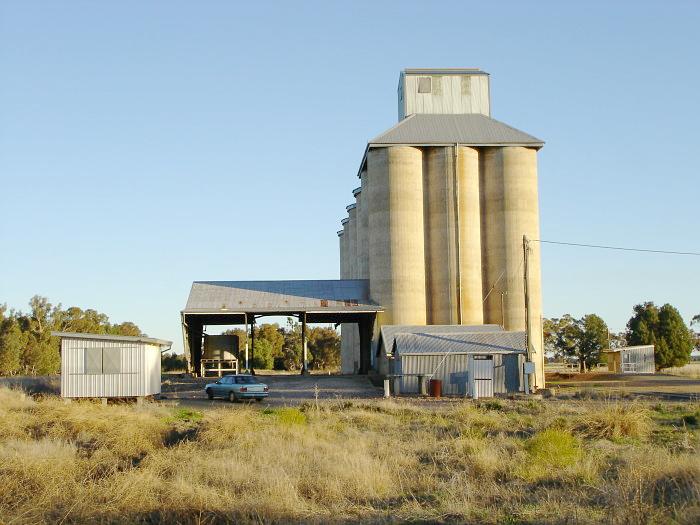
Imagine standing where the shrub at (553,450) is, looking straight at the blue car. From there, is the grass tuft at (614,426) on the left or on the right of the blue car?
right

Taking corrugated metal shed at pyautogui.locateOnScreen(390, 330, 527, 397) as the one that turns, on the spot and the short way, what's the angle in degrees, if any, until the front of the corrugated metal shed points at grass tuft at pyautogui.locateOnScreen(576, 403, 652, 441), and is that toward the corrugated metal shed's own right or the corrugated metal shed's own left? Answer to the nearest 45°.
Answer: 0° — it already faces it

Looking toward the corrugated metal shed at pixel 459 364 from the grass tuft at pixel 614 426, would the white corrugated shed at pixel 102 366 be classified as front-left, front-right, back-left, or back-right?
front-left

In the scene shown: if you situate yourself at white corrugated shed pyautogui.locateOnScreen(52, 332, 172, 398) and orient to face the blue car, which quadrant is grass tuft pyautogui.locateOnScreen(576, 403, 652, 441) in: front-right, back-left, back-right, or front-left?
front-right

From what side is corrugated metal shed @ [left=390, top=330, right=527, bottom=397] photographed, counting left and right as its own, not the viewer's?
front

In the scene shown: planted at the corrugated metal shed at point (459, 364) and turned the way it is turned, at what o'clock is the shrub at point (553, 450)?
The shrub is roughly at 12 o'clock from the corrugated metal shed.

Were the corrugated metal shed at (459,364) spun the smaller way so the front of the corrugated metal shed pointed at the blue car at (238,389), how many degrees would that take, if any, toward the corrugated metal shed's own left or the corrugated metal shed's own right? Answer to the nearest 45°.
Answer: approximately 45° to the corrugated metal shed's own right

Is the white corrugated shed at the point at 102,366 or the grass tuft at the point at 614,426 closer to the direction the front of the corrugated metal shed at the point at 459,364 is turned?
the grass tuft

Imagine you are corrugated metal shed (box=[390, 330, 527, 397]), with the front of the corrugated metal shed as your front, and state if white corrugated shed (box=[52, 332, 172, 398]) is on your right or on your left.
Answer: on your right
